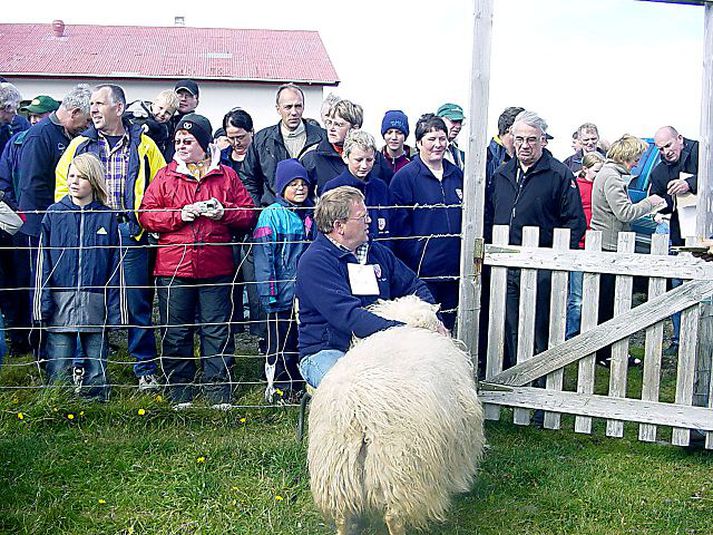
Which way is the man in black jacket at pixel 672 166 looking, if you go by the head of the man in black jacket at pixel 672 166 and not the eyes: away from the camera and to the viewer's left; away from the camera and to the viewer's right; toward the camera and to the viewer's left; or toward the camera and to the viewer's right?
toward the camera and to the viewer's left

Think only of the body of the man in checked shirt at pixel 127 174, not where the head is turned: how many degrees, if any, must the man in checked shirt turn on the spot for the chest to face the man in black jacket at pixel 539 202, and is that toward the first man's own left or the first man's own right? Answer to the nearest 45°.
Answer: approximately 90° to the first man's own left

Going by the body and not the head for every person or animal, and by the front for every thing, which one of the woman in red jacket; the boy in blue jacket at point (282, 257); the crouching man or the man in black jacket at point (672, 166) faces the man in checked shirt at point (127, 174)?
the man in black jacket

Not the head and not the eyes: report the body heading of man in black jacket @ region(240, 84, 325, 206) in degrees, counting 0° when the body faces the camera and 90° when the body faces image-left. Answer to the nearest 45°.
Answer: approximately 0°

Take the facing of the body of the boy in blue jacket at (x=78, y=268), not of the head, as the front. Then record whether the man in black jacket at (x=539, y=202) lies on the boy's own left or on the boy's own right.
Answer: on the boy's own left

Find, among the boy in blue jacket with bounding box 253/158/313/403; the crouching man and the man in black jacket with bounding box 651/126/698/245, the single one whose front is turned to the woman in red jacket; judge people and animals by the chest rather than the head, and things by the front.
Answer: the man in black jacket

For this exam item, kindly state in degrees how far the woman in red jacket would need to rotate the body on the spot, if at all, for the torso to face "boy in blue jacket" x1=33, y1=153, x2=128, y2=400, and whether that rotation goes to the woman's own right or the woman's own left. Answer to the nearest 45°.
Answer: approximately 90° to the woman's own right

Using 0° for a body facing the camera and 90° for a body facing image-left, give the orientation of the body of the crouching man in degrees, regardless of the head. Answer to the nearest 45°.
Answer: approximately 315°

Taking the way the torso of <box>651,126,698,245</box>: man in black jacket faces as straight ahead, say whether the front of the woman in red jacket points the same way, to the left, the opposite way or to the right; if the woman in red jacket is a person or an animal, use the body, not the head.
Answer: to the left

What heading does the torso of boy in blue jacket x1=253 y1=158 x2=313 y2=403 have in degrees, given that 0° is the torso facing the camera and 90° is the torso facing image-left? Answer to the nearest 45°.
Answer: approximately 315°

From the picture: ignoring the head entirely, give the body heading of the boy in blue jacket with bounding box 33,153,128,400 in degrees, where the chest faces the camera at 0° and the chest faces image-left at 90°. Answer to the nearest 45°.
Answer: approximately 0°

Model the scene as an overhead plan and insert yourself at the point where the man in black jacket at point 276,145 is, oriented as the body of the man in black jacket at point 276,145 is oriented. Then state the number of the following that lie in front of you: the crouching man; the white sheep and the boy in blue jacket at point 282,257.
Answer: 3

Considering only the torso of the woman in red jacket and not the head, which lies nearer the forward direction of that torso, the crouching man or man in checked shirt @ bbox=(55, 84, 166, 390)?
the crouching man

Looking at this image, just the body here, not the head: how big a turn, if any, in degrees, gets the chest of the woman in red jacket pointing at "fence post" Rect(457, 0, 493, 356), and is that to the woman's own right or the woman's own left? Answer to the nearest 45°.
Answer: approximately 45° to the woman's own left

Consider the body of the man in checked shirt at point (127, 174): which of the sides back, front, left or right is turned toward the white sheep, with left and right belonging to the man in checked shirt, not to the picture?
front
